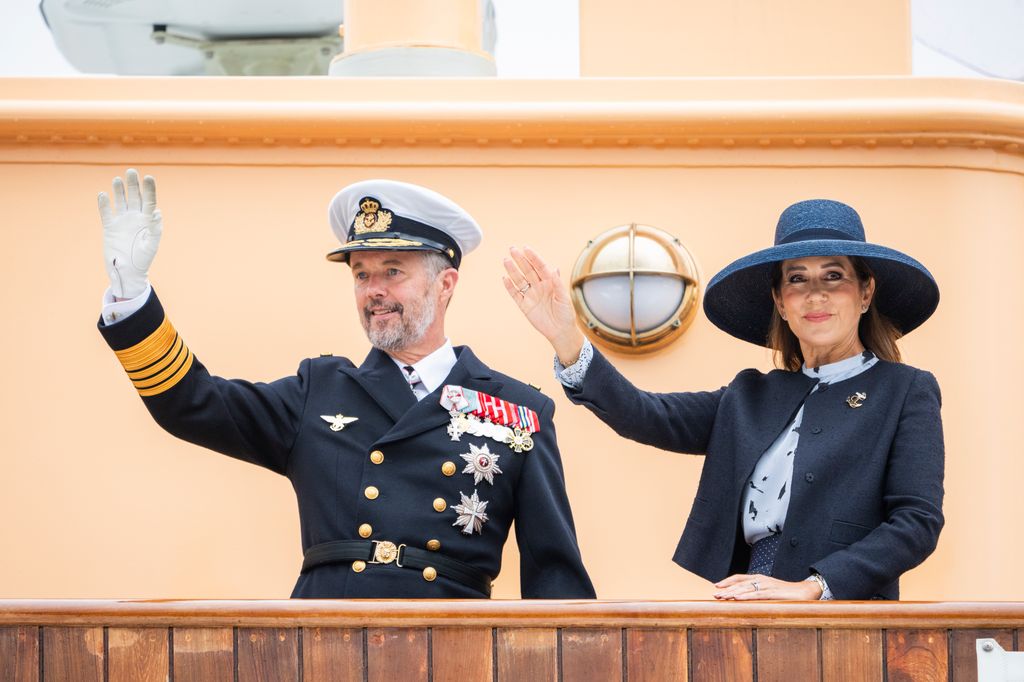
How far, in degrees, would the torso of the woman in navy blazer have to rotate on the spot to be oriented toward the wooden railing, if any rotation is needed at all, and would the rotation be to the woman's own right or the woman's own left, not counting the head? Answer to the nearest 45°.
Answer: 0° — they already face it

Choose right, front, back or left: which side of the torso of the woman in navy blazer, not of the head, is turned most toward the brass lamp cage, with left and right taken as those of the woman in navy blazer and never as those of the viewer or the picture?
right

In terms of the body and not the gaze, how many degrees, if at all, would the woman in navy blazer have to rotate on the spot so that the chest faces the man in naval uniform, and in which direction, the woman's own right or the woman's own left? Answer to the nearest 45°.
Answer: approximately 45° to the woman's own right

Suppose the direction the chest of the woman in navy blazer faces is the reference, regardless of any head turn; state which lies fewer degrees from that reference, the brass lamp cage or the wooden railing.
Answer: the wooden railing

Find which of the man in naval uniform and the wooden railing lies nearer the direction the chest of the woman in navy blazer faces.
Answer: the wooden railing

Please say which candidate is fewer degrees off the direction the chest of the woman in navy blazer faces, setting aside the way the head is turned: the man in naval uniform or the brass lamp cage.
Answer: the man in naval uniform

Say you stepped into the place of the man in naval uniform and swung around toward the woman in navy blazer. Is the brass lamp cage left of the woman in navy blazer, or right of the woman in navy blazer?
left

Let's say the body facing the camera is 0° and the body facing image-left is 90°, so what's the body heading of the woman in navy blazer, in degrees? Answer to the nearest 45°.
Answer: approximately 45°
